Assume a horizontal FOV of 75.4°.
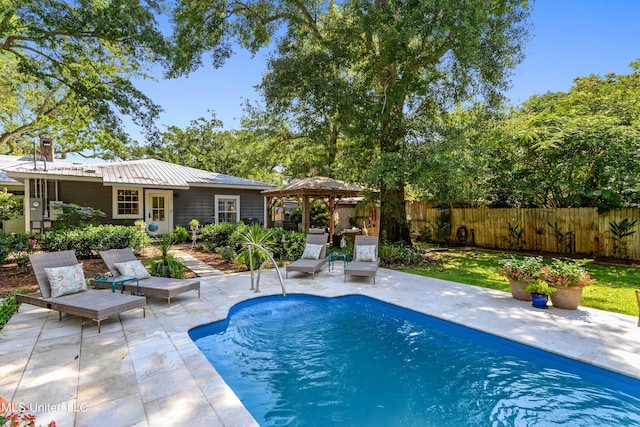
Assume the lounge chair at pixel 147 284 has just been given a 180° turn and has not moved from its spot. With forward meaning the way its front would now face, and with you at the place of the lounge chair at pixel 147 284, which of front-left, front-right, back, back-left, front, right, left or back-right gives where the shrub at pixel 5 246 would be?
front

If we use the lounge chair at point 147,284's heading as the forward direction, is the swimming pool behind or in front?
in front

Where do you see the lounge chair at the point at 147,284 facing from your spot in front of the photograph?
facing the viewer and to the right of the viewer

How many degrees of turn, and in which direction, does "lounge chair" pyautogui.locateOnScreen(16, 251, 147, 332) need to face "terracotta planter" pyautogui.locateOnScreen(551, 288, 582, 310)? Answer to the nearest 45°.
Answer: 0° — it already faces it

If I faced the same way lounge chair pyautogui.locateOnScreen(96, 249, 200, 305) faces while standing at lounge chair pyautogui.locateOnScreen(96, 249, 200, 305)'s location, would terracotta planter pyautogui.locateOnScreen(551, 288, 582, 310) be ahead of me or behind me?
ahead

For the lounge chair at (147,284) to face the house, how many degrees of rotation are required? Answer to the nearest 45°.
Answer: approximately 135° to its left

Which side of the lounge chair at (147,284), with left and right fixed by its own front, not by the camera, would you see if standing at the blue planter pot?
front

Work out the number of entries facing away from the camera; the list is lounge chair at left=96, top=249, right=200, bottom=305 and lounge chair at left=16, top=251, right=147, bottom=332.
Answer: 0

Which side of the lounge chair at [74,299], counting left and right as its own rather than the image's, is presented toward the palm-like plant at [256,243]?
left

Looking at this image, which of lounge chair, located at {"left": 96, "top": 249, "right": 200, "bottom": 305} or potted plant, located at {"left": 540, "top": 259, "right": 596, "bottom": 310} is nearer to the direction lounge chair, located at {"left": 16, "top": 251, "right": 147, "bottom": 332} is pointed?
the potted plant
